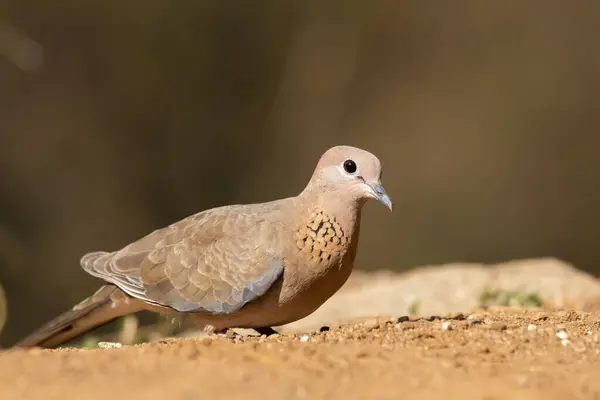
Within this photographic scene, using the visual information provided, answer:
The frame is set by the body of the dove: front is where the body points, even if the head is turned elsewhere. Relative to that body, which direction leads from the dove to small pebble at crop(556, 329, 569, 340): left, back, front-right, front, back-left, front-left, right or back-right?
front-right

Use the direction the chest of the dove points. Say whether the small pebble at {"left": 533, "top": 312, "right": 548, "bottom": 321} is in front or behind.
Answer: in front

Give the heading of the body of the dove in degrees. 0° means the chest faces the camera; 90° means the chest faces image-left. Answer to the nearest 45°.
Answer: approximately 270°

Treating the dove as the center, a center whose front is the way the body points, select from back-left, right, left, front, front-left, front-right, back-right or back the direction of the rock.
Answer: front-left

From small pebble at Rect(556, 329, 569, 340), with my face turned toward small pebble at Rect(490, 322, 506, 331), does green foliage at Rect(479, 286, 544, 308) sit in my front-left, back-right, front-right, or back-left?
front-right
